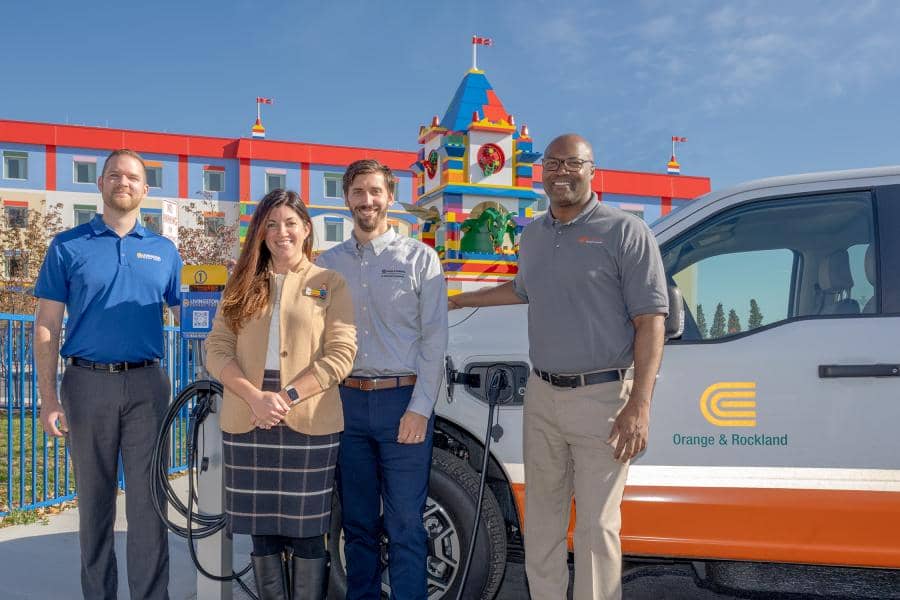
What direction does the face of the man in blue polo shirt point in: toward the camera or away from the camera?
toward the camera

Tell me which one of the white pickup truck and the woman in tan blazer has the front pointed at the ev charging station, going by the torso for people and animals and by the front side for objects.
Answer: the white pickup truck

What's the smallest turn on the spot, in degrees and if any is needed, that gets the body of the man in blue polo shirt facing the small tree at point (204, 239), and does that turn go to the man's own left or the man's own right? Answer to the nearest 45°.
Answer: approximately 180°

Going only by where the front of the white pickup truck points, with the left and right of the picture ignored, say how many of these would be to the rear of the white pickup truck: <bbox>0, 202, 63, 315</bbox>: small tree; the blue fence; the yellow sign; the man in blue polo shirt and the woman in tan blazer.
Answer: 0

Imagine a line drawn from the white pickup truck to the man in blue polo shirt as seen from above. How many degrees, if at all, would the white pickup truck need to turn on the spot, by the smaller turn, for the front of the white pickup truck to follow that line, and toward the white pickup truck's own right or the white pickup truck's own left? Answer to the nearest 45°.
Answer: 0° — it already faces them

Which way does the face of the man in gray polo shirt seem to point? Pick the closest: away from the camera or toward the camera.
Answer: toward the camera

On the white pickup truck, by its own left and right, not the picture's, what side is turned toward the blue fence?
front

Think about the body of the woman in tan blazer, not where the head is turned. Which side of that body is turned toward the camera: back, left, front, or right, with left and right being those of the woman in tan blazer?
front

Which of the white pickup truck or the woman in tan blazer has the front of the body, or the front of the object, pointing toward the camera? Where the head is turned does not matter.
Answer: the woman in tan blazer

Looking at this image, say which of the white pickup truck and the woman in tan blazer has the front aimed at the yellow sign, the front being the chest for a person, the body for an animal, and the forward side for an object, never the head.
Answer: the white pickup truck

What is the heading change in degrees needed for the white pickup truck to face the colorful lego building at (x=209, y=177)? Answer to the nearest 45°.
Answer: approximately 45° to its right

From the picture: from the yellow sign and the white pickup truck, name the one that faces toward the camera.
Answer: the yellow sign

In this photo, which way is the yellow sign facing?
toward the camera

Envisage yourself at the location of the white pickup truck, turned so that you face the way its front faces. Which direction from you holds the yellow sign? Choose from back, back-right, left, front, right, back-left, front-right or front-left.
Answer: front

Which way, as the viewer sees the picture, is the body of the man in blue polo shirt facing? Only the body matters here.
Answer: toward the camera

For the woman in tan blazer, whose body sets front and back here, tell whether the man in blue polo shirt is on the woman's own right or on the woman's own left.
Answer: on the woman's own right

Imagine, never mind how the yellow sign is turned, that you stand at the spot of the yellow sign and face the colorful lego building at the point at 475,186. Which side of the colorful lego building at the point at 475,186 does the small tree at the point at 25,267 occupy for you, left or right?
left

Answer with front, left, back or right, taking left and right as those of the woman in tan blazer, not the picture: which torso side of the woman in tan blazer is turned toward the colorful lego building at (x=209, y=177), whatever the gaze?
back

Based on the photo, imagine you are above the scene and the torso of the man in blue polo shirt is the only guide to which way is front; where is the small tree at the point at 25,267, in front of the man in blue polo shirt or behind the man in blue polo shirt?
behind

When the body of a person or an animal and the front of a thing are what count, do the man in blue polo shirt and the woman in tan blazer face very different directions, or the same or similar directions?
same or similar directions

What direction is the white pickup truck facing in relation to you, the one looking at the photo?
facing to the left of the viewer
